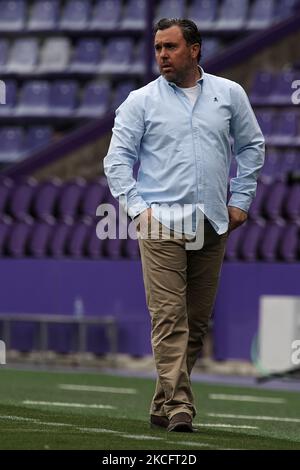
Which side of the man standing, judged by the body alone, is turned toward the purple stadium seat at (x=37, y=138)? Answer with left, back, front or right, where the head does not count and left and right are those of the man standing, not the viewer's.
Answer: back

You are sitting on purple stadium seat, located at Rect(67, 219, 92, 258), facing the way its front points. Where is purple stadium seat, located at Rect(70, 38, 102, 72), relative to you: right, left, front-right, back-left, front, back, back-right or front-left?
back-right

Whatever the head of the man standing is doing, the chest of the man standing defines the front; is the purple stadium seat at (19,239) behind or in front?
behind
